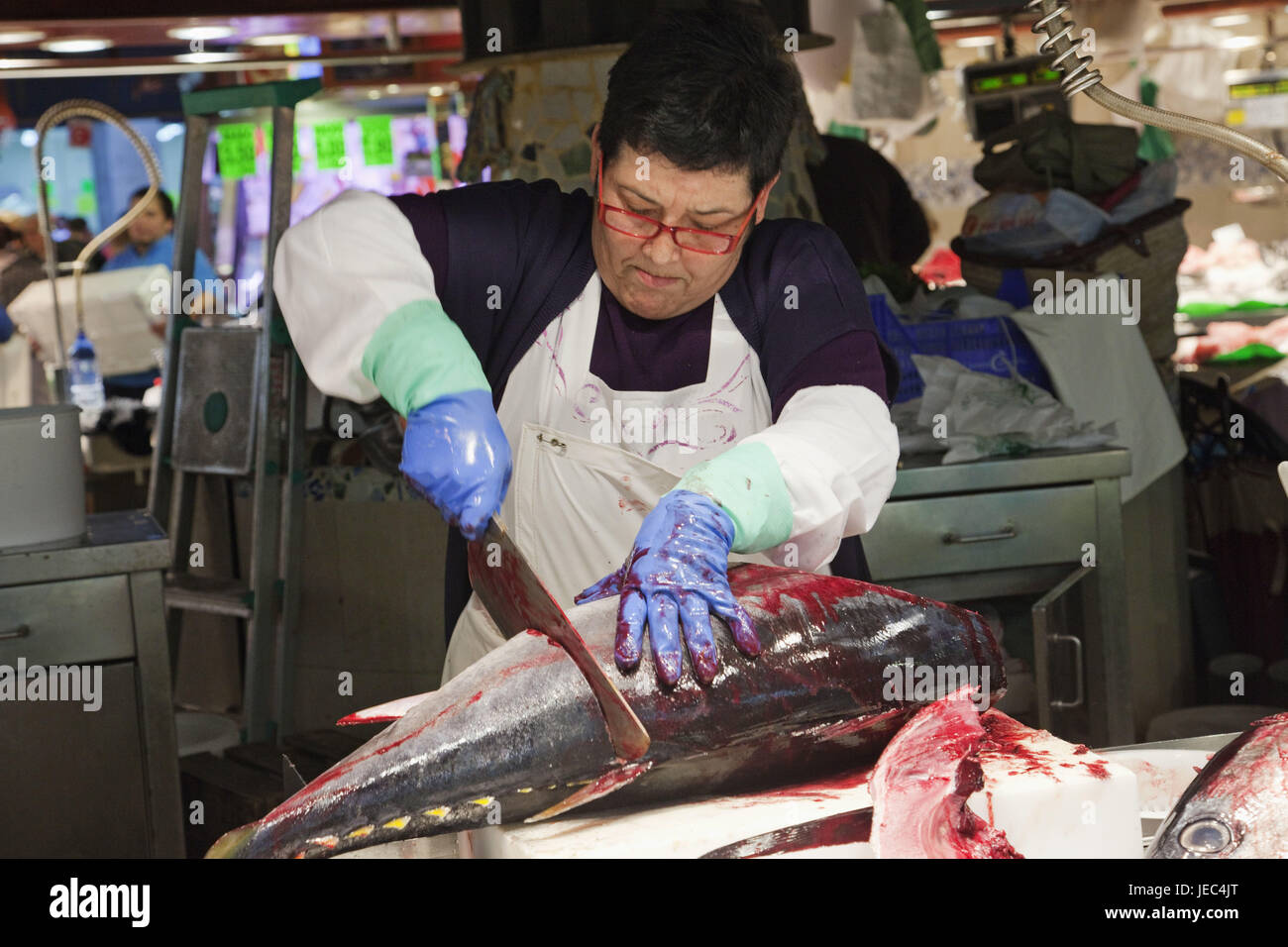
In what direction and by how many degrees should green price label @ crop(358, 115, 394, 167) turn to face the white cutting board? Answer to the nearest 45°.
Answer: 0° — it already faces it

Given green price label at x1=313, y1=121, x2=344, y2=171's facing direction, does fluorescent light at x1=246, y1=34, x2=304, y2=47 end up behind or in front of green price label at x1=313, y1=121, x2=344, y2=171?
in front

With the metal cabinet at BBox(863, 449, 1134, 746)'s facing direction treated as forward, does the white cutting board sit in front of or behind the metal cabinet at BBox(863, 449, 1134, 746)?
in front

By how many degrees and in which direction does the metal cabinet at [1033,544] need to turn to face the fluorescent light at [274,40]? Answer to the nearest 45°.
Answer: approximately 135° to its right

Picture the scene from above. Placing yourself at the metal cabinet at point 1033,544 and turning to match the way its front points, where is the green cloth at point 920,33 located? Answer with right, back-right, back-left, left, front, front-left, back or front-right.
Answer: back

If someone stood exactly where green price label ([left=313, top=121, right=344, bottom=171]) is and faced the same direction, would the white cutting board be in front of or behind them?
in front

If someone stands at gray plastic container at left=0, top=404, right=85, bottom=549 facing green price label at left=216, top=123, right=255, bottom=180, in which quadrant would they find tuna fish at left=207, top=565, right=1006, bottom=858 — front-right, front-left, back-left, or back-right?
back-right

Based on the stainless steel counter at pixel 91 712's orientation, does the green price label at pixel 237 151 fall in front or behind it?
behind
